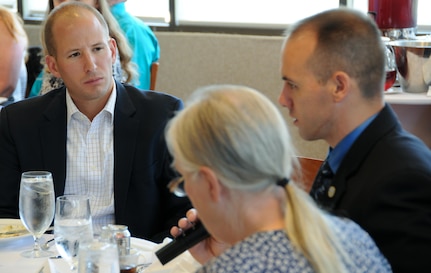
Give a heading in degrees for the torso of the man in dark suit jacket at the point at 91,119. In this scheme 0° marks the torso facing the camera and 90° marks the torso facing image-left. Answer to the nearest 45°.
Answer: approximately 0°

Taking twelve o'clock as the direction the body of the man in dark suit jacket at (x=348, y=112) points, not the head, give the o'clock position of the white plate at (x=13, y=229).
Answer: The white plate is roughly at 12 o'clock from the man in dark suit jacket.

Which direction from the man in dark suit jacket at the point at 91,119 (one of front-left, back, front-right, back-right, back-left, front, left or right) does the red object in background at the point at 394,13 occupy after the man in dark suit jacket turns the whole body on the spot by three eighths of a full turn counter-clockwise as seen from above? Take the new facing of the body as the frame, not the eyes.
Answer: front

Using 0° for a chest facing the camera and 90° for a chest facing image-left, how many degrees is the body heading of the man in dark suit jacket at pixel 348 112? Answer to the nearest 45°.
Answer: approximately 90°

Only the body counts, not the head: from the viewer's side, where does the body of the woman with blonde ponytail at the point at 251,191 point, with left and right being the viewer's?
facing away from the viewer and to the left of the viewer

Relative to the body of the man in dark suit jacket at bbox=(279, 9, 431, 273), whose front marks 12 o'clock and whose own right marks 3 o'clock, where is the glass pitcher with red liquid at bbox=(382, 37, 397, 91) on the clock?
The glass pitcher with red liquid is roughly at 3 o'clock from the man in dark suit jacket.

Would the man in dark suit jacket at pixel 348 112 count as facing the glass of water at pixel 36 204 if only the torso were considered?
yes

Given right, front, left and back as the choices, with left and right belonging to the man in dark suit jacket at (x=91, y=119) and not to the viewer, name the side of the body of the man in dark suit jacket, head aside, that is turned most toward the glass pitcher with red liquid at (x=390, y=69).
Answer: left

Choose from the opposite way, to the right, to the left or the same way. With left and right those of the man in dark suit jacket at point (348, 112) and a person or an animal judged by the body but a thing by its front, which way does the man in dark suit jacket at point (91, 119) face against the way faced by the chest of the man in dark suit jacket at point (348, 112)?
to the left

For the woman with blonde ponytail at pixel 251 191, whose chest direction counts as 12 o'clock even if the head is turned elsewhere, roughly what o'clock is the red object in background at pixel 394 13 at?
The red object in background is roughly at 2 o'clock from the woman with blonde ponytail.

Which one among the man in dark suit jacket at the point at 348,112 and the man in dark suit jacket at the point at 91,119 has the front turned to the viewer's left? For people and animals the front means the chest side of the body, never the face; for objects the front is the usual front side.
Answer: the man in dark suit jacket at the point at 348,112

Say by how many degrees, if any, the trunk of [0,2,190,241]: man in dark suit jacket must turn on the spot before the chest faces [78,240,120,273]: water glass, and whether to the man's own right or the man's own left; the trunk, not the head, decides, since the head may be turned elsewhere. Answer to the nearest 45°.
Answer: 0° — they already face it
